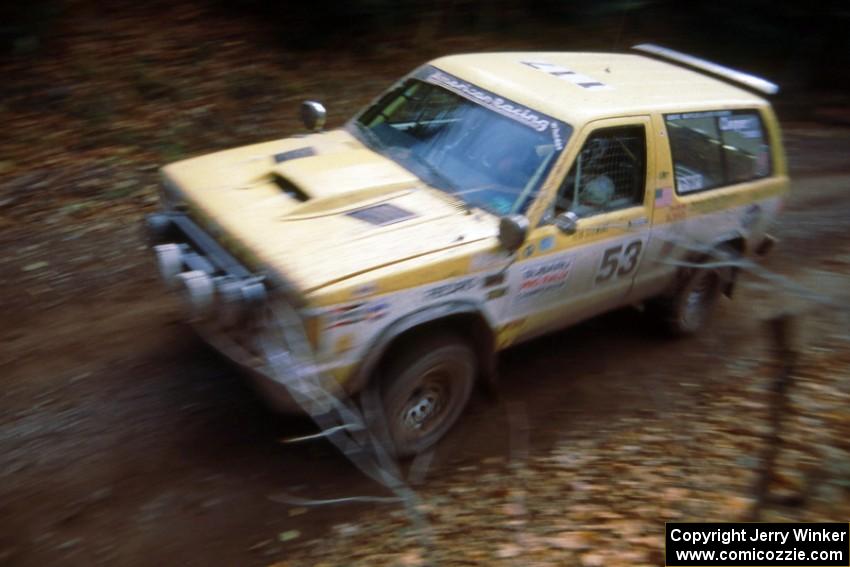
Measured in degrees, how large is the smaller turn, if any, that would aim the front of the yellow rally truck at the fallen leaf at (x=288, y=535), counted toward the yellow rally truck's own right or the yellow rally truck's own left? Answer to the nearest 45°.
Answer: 0° — it already faces it

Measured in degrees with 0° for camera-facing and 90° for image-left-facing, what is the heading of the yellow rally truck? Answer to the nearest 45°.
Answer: approximately 45°

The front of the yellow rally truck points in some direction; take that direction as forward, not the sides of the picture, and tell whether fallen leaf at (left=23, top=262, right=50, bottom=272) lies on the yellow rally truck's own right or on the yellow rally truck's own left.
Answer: on the yellow rally truck's own right
